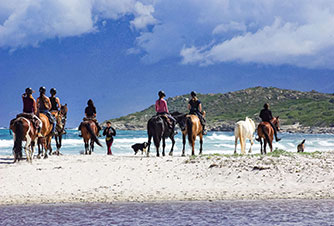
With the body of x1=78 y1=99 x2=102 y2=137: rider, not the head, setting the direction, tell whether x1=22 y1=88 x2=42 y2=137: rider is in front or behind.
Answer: behind

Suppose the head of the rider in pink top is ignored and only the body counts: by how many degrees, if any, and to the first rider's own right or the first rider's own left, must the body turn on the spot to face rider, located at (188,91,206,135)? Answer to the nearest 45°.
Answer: approximately 45° to the first rider's own right

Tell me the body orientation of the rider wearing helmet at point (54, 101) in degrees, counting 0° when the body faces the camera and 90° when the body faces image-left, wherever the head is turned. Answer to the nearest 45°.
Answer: approximately 225°

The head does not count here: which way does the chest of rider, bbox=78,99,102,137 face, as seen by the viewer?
away from the camera

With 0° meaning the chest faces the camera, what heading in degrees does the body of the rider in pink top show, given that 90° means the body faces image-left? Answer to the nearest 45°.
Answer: approximately 225°

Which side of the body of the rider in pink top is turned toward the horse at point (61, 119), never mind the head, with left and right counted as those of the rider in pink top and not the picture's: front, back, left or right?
left

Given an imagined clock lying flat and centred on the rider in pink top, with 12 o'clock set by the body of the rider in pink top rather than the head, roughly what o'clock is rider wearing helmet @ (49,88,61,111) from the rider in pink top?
The rider wearing helmet is roughly at 8 o'clock from the rider in pink top.

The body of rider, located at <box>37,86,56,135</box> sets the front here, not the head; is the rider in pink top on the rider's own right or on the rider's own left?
on the rider's own right
